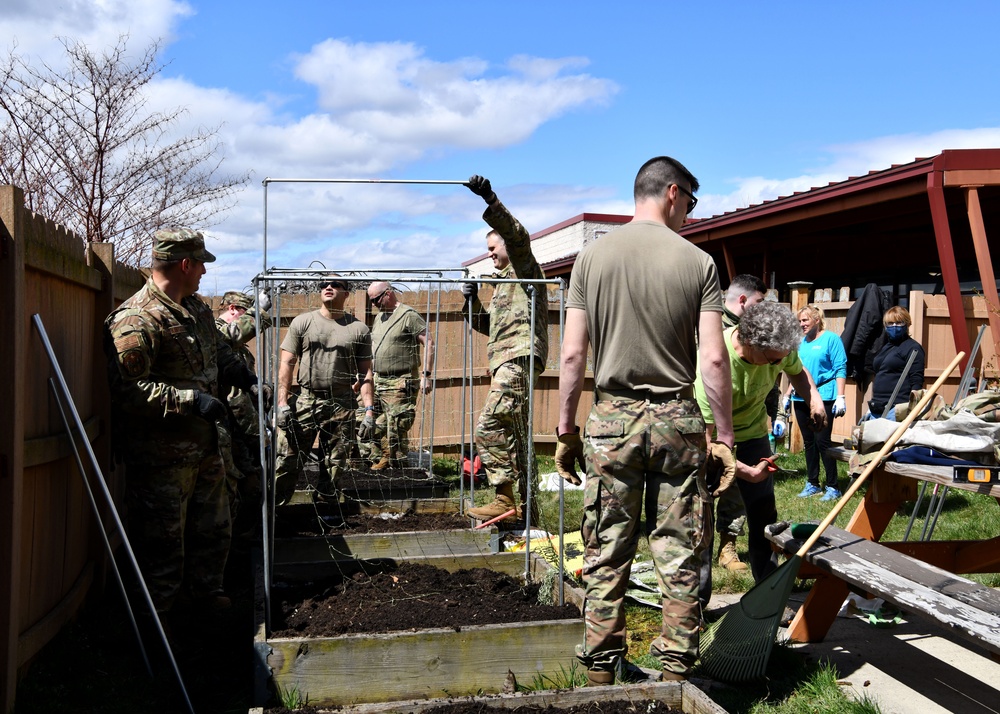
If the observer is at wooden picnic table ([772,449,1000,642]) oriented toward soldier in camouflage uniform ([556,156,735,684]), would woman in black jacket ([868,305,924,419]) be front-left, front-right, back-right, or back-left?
back-right

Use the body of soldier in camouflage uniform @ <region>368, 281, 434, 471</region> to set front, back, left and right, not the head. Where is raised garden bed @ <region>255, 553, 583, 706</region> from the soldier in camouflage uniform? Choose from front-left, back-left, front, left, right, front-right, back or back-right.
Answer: front-left

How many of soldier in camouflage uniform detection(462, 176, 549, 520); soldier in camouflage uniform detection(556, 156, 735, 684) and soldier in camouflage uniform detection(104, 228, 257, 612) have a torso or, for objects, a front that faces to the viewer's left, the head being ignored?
1

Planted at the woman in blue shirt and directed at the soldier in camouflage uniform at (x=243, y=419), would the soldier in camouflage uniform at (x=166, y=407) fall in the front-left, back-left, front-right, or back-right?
front-left

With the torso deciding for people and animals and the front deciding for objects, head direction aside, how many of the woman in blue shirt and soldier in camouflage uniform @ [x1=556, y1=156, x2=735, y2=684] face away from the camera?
1

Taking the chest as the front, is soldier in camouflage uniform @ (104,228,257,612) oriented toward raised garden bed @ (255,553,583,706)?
yes

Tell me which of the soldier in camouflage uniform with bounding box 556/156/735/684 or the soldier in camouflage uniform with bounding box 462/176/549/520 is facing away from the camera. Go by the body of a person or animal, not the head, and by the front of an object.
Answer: the soldier in camouflage uniform with bounding box 556/156/735/684

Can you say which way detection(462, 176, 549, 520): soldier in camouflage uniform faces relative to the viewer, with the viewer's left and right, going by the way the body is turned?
facing to the left of the viewer

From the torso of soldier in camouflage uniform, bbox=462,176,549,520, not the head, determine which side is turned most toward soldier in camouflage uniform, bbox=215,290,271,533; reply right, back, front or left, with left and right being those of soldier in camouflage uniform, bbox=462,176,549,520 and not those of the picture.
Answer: front

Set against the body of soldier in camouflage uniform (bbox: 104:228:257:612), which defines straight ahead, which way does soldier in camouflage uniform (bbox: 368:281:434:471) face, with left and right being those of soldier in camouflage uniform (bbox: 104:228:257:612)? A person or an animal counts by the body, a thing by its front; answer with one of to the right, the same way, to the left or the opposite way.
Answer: to the right

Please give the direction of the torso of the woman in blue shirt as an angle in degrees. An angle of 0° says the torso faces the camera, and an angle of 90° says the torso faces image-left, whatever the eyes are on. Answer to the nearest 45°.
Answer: approximately 45°

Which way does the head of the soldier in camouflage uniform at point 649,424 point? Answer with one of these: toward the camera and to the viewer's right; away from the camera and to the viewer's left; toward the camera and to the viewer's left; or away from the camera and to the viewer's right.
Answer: away from the camera and to the viewer's right

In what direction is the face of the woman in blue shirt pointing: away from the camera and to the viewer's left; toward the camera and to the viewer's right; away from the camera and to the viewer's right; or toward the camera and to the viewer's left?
toward the camera and to the viewer's left

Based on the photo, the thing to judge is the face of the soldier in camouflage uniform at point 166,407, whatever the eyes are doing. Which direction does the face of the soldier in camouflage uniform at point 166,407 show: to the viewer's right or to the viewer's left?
to the viewer's right

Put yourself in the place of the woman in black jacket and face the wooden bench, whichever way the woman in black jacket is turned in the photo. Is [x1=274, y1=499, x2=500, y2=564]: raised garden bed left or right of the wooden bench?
right

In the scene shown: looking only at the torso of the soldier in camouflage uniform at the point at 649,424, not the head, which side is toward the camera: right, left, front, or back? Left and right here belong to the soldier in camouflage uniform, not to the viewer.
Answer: back

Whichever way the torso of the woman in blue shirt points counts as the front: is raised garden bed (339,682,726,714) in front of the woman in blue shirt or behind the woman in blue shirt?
in front
